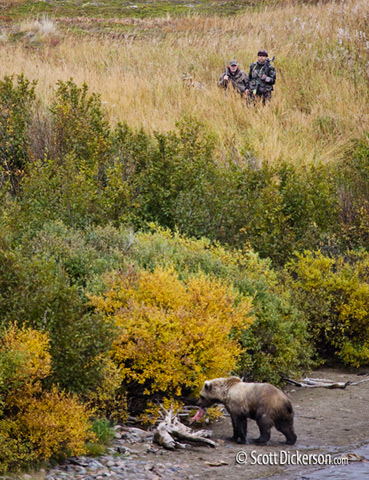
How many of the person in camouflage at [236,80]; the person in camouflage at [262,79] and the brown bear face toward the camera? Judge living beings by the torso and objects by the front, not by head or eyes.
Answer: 2

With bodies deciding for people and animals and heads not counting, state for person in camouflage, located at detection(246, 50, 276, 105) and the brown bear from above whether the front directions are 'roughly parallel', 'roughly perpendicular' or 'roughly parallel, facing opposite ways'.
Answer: roughly perpendicular

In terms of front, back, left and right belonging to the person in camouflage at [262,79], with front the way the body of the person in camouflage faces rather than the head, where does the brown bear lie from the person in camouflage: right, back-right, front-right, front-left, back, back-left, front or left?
front

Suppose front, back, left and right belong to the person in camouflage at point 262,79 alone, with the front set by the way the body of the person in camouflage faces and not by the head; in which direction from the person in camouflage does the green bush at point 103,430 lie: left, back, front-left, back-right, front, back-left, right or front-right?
front

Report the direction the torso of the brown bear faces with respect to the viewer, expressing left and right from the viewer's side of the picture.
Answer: facing to the left of the viewer

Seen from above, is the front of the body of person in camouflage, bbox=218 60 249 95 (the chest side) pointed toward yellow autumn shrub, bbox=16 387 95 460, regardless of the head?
yes

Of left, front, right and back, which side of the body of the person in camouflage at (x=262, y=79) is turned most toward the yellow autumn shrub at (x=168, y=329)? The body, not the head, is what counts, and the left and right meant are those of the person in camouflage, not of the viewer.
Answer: front

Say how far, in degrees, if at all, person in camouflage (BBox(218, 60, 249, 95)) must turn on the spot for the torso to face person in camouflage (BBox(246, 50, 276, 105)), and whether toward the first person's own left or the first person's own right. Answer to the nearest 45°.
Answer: approximately 45° to the first person's own left

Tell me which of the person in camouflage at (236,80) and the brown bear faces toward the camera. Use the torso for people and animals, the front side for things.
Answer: the person in camouflage

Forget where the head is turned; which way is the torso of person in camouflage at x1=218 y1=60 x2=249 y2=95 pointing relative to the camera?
toward the camera

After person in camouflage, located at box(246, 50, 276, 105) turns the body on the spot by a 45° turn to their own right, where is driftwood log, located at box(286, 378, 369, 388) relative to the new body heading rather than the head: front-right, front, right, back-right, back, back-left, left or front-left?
front-left

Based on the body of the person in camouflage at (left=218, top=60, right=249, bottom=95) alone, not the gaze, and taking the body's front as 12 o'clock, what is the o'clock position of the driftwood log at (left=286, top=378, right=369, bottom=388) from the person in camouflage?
The driftwood log is roughly at 12 o'clock from the person in camouflage.

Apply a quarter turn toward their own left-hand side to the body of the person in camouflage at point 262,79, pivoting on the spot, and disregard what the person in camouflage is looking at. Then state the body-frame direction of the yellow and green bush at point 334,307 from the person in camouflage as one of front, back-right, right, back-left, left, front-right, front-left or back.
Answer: right

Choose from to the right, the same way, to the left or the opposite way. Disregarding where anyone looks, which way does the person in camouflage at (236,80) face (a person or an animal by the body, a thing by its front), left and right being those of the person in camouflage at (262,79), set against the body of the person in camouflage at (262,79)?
the same way

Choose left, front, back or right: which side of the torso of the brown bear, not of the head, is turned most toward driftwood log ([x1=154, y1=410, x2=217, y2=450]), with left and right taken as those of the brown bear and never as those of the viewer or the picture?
front

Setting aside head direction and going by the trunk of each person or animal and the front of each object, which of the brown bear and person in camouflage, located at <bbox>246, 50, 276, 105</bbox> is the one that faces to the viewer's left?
the brown bear

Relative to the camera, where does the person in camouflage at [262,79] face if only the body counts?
toward the camera
